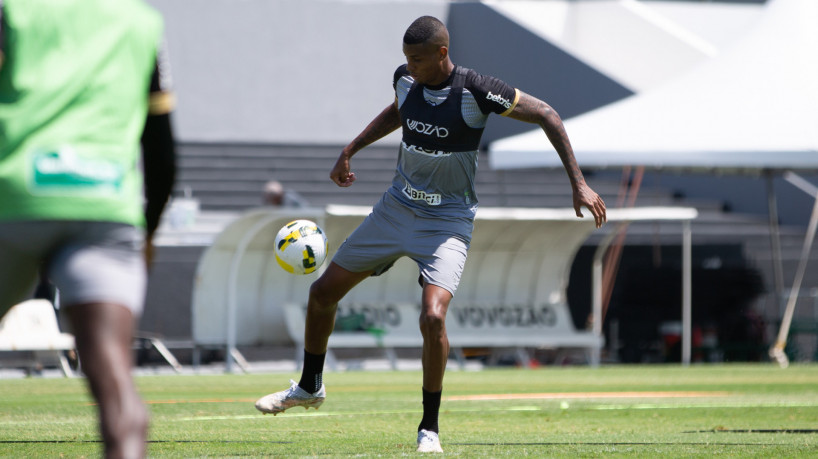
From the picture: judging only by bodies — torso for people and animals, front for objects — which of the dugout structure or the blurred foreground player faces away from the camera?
the blurred foreground player

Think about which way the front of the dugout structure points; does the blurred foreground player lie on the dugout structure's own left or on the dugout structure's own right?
on the dugout structure's own right

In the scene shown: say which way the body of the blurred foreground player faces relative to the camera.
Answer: away from the camera

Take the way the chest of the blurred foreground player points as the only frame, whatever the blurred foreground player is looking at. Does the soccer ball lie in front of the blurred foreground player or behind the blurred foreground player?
in front

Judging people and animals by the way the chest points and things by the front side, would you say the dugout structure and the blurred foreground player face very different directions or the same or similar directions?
very different directions

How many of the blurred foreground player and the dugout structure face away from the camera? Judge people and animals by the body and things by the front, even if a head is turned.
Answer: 1

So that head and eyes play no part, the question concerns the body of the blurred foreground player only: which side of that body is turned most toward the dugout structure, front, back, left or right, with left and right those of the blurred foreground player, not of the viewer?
front

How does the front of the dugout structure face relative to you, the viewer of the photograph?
facing the viewer and to the right of the viewer

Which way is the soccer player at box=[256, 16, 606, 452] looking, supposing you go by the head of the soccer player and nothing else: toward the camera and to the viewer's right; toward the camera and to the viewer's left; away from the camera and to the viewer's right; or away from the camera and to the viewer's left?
toward the camera and to the viewer's left

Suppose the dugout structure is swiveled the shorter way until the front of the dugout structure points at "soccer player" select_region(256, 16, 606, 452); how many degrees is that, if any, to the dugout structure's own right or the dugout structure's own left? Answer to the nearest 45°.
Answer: approximately 45° to the dugout structure's own right

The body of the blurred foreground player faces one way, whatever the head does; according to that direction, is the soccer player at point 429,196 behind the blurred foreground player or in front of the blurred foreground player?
in front
